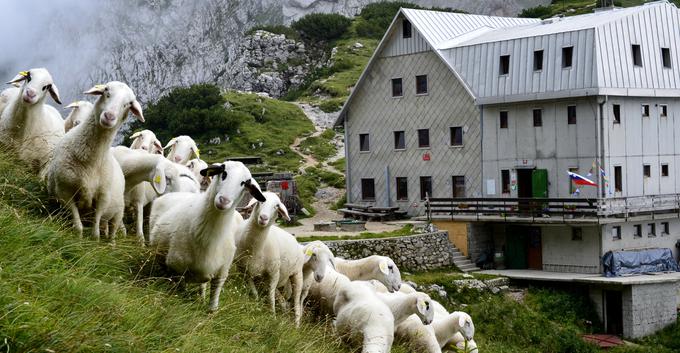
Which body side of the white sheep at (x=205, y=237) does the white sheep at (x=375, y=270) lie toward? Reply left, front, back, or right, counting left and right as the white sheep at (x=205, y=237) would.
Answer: left

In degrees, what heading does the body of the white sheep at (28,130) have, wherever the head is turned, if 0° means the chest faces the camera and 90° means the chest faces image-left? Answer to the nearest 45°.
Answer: approximately 0°

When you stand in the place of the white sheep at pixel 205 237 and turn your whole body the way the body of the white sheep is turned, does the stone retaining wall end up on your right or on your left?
on your left

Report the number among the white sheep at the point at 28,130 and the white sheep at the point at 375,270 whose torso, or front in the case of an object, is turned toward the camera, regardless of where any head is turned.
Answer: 1

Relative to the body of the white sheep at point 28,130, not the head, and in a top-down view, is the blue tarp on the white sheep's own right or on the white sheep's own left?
on the white sheep's own left

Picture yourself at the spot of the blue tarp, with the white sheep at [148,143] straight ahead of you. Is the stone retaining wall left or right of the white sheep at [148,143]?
right

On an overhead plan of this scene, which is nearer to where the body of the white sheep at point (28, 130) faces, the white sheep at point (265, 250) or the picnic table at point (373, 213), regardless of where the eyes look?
the white sheep

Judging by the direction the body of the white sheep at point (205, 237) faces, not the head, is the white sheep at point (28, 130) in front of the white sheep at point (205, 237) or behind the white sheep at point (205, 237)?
behind
